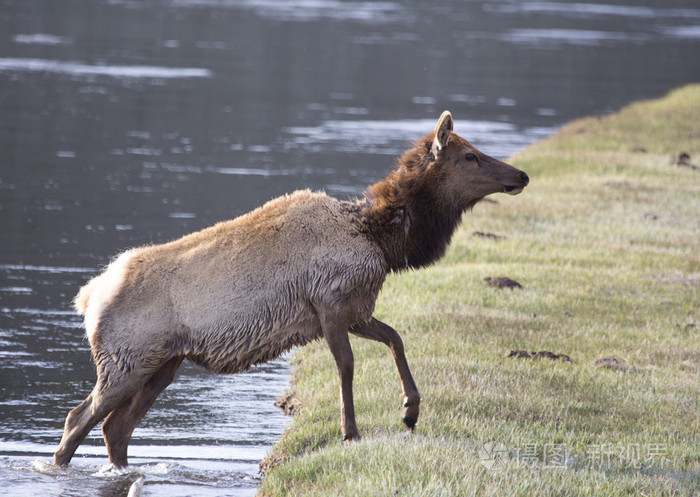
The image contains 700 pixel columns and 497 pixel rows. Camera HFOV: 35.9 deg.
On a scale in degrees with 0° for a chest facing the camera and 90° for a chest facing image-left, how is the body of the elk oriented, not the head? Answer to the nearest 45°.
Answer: approximately 270°
